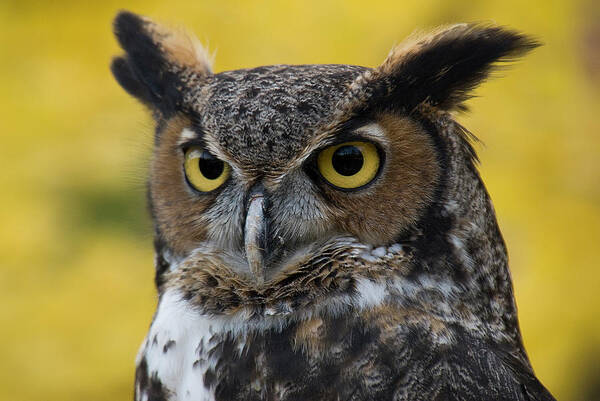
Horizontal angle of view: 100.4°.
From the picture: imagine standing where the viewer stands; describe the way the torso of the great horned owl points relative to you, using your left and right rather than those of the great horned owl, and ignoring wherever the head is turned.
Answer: facing the viewer and to the left of the viewer
